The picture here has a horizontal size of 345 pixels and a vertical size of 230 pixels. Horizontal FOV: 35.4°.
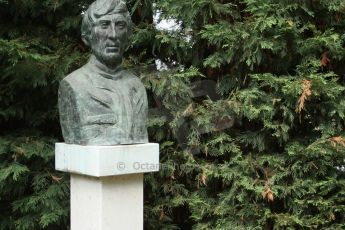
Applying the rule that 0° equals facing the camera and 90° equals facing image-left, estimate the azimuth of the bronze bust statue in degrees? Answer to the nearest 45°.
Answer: approximately 315°
